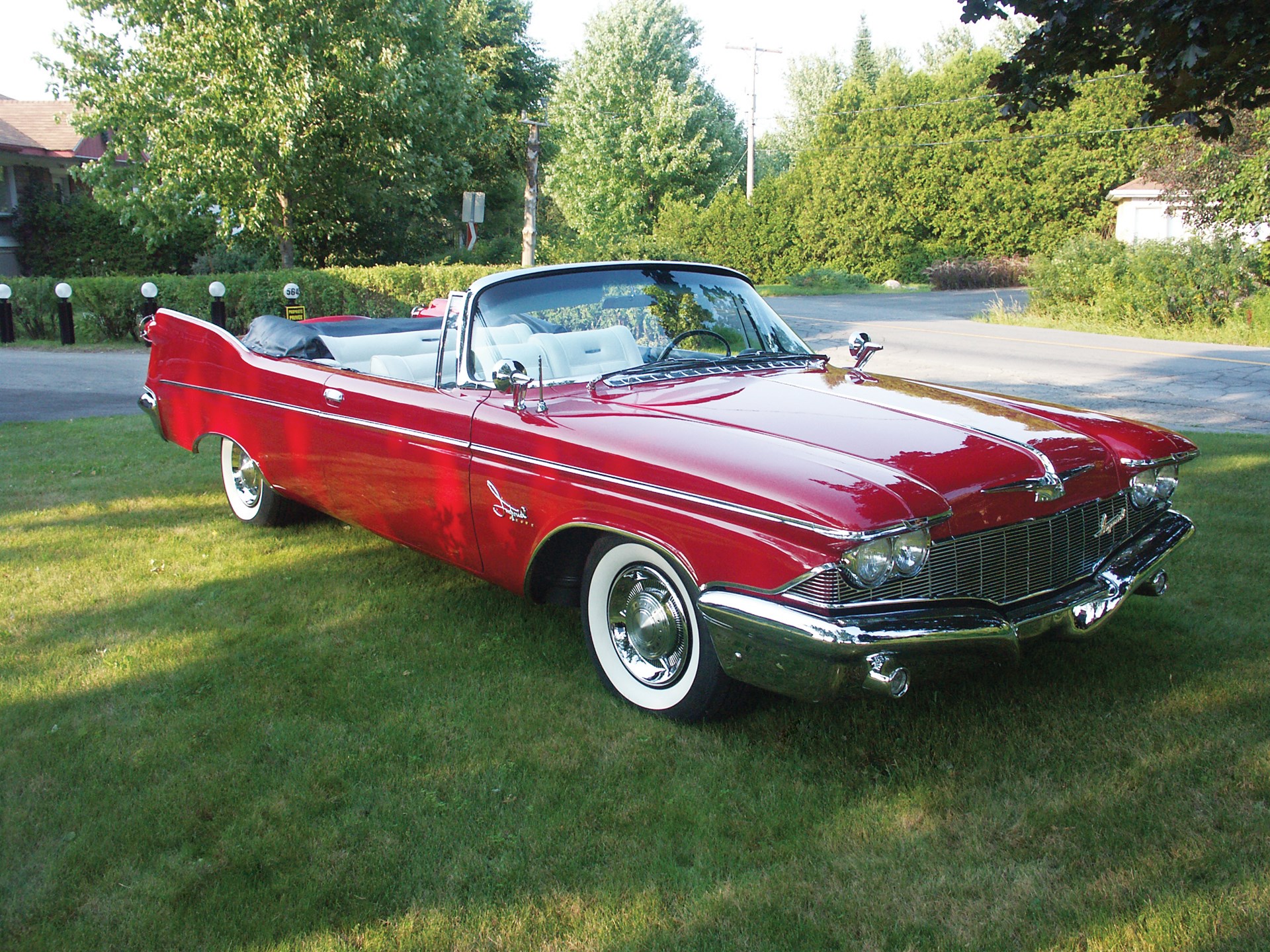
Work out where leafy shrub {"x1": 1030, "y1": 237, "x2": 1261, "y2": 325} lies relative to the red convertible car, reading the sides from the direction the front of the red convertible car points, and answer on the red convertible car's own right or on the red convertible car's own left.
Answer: on the red convertible car's own left

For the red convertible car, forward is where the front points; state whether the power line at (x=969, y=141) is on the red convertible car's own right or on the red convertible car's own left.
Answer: on the red convertible car's own left

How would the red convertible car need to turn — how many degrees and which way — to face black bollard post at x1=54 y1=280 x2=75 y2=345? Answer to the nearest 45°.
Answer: approximately 180°

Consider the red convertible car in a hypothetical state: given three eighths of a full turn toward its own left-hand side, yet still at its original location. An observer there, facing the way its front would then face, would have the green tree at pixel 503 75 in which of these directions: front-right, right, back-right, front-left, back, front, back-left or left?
front

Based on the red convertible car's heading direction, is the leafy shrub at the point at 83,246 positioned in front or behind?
behind

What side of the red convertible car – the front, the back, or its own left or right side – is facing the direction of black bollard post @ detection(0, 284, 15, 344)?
back

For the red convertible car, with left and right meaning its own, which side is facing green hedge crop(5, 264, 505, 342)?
back

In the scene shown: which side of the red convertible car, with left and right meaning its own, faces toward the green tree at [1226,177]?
left

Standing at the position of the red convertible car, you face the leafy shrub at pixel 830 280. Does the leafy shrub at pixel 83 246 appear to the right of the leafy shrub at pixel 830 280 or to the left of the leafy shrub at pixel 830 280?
left

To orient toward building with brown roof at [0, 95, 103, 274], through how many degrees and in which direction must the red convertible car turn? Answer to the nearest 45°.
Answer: approximately 180°

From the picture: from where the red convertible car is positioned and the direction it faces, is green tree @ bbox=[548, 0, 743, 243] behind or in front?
behind

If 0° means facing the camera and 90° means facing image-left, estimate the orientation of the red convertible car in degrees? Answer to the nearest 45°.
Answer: approximately 315°

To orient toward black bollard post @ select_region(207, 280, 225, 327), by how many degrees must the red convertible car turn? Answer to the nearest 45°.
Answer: approximately 180°

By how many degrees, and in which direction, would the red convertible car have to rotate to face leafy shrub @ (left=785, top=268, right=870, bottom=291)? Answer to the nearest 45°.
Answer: approximately 135° to its left
